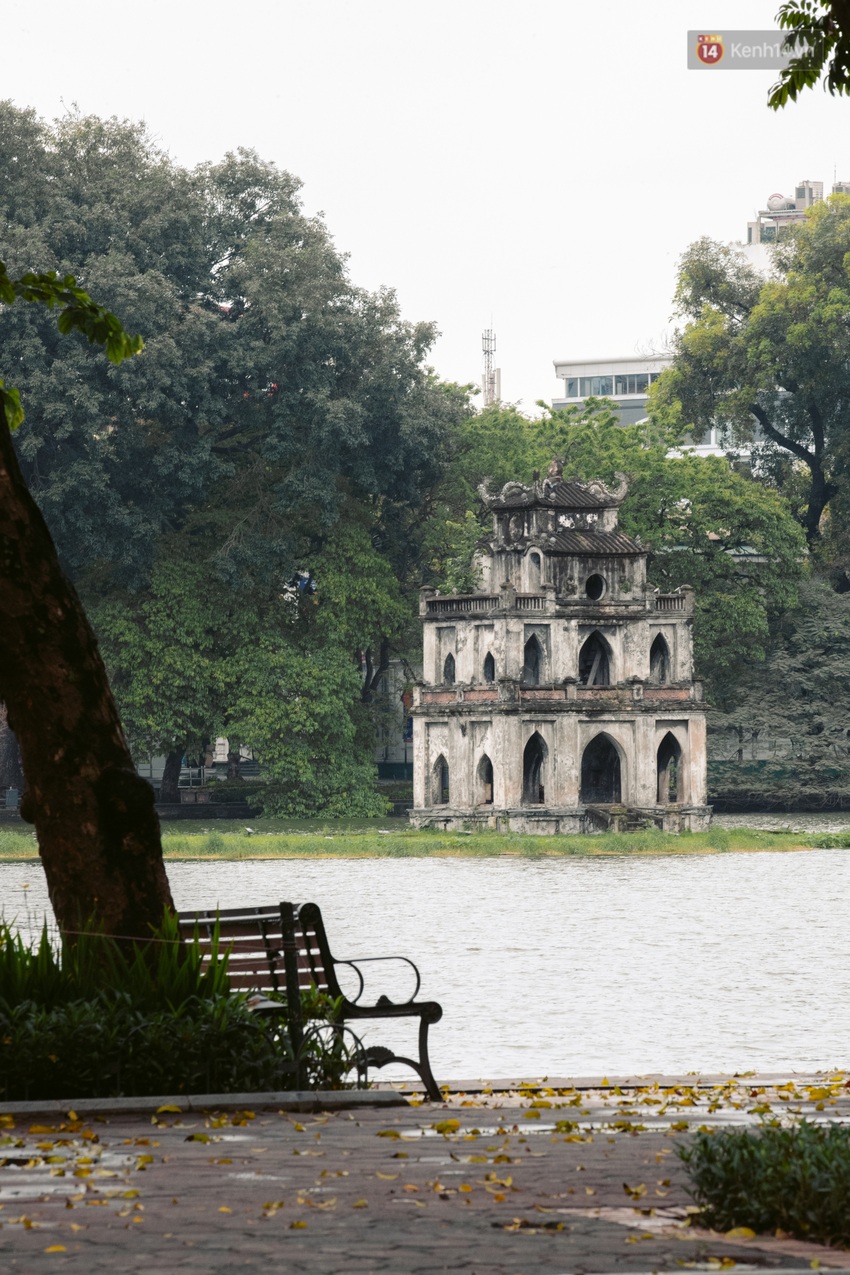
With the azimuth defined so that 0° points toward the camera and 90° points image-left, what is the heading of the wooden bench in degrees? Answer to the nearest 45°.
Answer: approximately 225°

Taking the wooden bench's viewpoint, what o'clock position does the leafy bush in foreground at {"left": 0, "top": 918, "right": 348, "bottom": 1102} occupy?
The leafy bush in foreground is roughly at 6 o'clock from the wooden bench.

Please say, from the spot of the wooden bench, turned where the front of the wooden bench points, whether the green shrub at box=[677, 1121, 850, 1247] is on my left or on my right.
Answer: on my right
